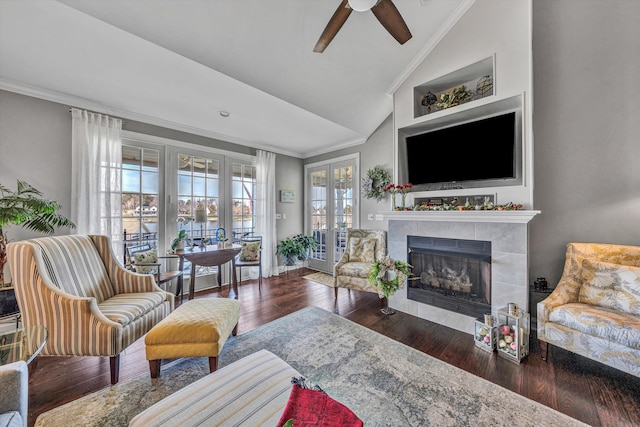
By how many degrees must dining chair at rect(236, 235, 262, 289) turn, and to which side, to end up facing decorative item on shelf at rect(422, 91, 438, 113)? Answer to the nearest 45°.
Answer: approximately 90° to its left

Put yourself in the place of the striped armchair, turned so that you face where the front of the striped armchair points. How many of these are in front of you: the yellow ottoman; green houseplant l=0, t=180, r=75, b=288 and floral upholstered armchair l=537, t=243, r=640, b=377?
2

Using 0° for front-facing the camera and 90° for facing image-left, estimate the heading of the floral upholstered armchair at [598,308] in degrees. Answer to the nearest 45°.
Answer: approximately 45°

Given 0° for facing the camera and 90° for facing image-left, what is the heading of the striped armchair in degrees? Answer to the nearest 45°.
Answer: approximately 315°

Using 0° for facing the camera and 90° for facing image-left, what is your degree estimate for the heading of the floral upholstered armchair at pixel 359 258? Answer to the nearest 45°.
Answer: approximately 45°

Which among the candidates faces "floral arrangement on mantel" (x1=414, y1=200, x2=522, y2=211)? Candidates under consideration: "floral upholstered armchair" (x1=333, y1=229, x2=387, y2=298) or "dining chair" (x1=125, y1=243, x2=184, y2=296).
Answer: the dining chair
